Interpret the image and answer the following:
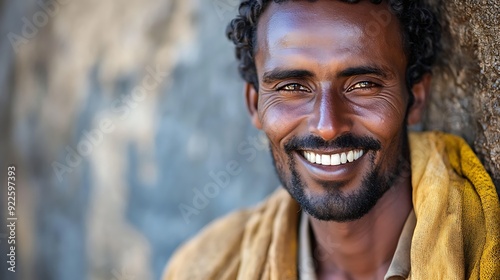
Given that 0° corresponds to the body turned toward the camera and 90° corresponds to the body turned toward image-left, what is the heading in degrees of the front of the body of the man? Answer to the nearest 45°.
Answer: approximately 0°
